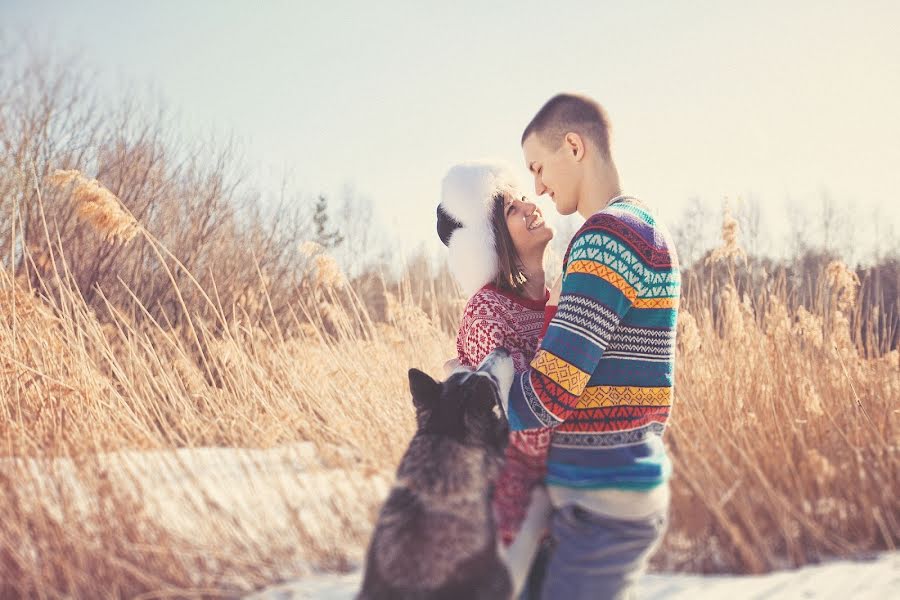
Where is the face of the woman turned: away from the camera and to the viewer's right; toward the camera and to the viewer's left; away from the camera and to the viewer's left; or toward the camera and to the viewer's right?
toward the camera and to the viewer's right

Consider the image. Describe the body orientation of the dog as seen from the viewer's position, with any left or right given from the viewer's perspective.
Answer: facing away from the viewer and to the right of the viewer

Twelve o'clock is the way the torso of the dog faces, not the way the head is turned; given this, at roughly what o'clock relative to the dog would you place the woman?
The woman is roughly at 1 o'clock from the dog.

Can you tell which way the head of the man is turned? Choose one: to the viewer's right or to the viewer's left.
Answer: to the viewer's left
